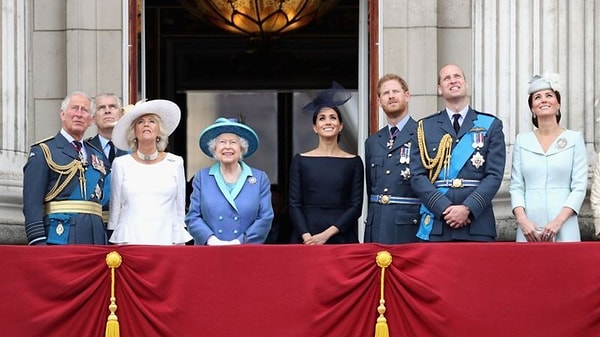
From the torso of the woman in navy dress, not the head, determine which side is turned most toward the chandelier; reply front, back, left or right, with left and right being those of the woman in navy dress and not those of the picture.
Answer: back

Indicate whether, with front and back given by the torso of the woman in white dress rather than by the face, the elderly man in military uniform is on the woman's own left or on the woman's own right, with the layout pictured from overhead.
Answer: on the woman's own right

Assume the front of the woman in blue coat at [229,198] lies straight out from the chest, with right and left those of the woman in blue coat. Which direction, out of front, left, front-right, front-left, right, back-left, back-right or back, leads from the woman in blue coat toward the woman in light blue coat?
left

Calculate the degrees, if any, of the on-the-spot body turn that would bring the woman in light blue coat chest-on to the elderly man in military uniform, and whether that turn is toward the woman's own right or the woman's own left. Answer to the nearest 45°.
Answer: approximately 90° to the woman's own right

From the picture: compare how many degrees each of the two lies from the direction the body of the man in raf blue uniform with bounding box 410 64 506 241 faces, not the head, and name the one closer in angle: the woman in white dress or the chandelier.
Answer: the woman in white dress

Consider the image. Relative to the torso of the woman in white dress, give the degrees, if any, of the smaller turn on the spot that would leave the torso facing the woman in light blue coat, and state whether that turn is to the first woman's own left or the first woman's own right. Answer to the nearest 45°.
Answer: approximately 90° to the first woman's own left

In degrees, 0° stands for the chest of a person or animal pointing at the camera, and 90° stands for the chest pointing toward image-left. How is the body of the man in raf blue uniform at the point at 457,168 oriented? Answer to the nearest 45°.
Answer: approximately 0°

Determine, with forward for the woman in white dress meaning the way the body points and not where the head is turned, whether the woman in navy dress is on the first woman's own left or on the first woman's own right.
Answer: on the first woman's own left

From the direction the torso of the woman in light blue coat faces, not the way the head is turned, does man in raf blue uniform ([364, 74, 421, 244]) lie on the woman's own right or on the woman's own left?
on the woman's own right

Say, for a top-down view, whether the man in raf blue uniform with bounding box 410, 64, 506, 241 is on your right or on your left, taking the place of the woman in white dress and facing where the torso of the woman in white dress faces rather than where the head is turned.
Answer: on your left
